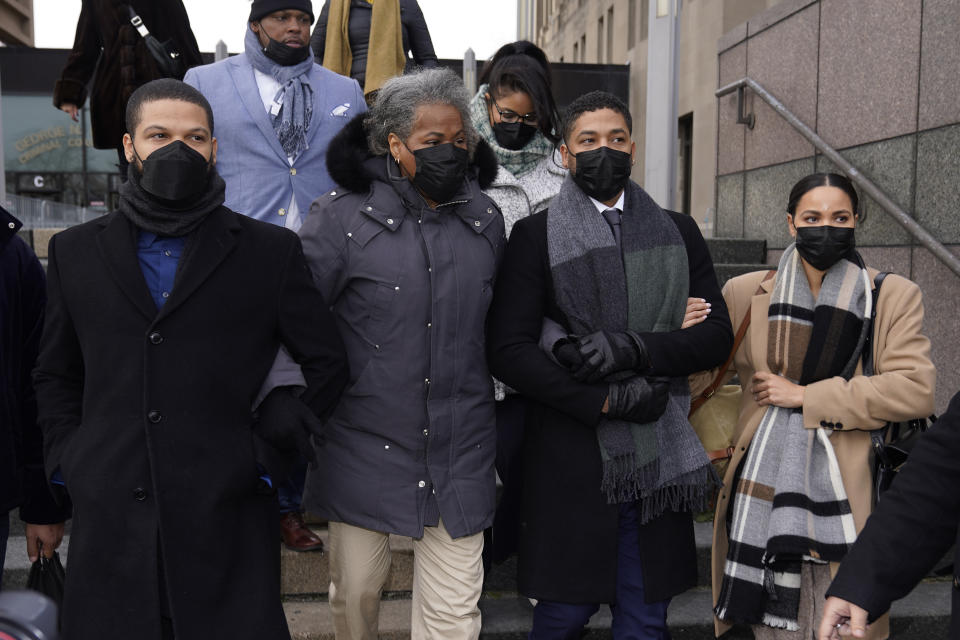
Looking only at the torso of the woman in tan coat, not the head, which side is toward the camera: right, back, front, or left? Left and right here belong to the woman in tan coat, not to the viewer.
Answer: front

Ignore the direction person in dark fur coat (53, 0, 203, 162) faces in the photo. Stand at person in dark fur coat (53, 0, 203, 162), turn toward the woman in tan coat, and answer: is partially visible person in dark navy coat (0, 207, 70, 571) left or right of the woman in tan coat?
right

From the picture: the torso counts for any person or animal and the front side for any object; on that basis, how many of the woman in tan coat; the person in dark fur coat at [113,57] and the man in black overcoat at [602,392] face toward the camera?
3

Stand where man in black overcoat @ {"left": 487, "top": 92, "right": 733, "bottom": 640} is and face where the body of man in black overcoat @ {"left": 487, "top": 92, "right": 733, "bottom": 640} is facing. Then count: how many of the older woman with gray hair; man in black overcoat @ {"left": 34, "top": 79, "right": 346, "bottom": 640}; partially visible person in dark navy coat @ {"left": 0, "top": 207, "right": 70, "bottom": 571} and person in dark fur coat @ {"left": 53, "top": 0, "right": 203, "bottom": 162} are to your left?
0

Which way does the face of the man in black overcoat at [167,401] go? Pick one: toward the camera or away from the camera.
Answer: toward the camera

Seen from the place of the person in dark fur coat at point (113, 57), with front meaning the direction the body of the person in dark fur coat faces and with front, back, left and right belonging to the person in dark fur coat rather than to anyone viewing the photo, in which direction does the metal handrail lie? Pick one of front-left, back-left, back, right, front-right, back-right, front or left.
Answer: left

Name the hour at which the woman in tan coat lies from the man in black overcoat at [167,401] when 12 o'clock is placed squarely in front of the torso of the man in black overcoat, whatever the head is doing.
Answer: The woman in tan coat is roughly at 9 o'clock from the man in black overcoat.

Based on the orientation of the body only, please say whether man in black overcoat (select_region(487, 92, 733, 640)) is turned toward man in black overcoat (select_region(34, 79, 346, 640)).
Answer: no

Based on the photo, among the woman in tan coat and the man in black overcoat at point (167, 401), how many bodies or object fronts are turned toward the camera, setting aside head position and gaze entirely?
2

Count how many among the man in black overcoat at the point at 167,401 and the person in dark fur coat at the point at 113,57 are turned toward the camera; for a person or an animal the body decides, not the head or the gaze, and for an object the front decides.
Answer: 2

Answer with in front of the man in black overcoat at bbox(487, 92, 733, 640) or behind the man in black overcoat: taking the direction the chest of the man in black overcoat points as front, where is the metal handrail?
behind

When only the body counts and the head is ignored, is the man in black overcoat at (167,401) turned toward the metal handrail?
no

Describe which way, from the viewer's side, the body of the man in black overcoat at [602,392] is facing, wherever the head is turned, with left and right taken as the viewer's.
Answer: facing the viewer

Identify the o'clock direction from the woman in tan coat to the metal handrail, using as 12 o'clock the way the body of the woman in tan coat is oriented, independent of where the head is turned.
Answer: The metal handrail is roughly at 6 o'clock from the woman in tan coat.

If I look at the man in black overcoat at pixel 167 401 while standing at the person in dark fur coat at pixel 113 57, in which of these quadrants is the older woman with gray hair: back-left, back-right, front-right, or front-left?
front-left

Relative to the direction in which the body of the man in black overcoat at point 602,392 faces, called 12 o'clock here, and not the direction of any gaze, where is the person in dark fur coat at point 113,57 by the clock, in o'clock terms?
the person in dark fur coat at point 113,57 is roughly at 4 o'clock from the man in black overcoat at point 602,392.

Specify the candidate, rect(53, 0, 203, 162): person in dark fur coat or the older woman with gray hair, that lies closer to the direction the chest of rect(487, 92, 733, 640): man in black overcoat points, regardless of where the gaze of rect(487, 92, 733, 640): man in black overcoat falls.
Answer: the older woman with gray hair

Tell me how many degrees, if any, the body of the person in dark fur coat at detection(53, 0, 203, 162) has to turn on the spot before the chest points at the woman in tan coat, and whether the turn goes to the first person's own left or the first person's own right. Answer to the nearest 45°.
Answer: approximately 45° to the first person's own left
